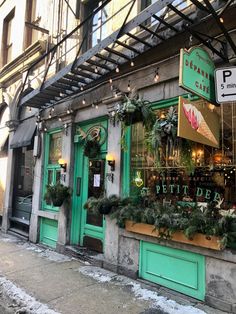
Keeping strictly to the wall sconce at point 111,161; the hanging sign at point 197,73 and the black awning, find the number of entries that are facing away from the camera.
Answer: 0

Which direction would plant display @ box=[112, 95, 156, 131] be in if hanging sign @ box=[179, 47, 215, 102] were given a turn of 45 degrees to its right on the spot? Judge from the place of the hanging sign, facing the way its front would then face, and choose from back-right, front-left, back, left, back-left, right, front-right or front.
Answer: back-right

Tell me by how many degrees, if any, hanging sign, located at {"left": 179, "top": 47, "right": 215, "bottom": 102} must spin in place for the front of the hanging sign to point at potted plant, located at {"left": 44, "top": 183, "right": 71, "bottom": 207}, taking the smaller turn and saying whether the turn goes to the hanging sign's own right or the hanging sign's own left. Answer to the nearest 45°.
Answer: approximately 180°

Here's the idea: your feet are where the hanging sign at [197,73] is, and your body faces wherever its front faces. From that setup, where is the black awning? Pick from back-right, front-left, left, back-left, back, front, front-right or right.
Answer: back

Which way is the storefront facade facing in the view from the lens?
facing the viewer and to the left of the viewer

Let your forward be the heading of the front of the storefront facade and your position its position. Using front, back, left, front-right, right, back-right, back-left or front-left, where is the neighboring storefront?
right

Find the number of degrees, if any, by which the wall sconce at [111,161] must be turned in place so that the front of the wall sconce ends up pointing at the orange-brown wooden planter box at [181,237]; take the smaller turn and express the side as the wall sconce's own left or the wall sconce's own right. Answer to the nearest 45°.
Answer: approximately 90° to the wall sconce's own left

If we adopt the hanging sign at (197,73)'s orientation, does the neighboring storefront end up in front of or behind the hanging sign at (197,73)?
behind

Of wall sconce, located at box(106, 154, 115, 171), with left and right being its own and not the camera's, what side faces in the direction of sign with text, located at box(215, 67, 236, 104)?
left

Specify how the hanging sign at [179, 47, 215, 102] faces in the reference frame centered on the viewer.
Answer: facing the viewer and to the right of the viewer

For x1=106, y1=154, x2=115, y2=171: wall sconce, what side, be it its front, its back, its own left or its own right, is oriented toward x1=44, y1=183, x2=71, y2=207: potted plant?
right

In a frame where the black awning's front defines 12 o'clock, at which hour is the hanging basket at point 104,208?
The hanging basket is roughly at 10 o'clock from the black awning.
